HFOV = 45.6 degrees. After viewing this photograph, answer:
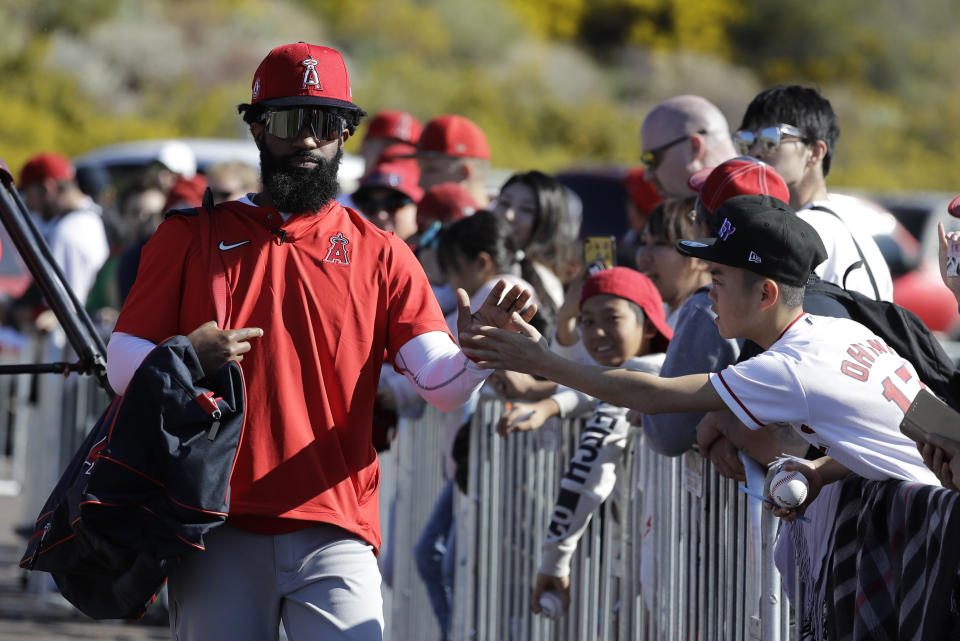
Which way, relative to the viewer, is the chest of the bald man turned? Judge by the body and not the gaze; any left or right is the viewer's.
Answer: facing to the left of the viewer

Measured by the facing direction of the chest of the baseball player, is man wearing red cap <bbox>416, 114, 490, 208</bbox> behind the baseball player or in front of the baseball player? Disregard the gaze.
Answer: behind

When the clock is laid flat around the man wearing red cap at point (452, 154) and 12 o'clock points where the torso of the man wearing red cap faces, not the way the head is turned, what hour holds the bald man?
The bald man is roughly at 8 o'clock from the man wearing red cap.

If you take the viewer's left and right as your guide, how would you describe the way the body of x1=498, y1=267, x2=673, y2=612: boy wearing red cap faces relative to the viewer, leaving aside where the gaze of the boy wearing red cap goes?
facing the viewer and to the left of the viewer

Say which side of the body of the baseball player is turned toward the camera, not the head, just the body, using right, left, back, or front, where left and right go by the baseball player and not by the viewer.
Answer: front

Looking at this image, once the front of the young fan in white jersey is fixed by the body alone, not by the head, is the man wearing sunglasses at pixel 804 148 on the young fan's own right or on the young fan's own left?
on the young fan's own right

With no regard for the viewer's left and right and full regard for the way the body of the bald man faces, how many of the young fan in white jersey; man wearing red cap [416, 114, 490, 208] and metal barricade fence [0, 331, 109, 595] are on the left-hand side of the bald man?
1

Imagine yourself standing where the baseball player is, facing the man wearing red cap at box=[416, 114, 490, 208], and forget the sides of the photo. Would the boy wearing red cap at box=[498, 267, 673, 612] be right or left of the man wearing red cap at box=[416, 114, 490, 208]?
right

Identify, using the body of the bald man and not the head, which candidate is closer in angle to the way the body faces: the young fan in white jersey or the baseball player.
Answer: the baseball player

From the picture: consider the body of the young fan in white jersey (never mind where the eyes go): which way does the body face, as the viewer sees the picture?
to the viewer's left

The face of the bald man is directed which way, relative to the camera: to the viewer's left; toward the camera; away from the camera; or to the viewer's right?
to the viewer's left

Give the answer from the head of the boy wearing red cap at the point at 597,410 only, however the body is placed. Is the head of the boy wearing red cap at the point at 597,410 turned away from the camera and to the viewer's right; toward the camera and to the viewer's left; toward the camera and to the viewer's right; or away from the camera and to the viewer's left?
toward the camera and to the viewer's left

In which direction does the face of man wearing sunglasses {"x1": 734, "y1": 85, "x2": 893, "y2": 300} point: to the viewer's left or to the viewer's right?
to the viewer's left

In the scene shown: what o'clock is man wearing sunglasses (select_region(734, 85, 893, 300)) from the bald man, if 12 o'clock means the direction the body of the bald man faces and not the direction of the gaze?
The man wearing sunglasses is roughly at 8 o'clock from the bald man.

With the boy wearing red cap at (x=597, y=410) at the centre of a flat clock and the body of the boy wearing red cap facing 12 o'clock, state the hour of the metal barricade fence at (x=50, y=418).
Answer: The metal barricade fence is roughly at 3 o'clock from the boy wearing red cap.
